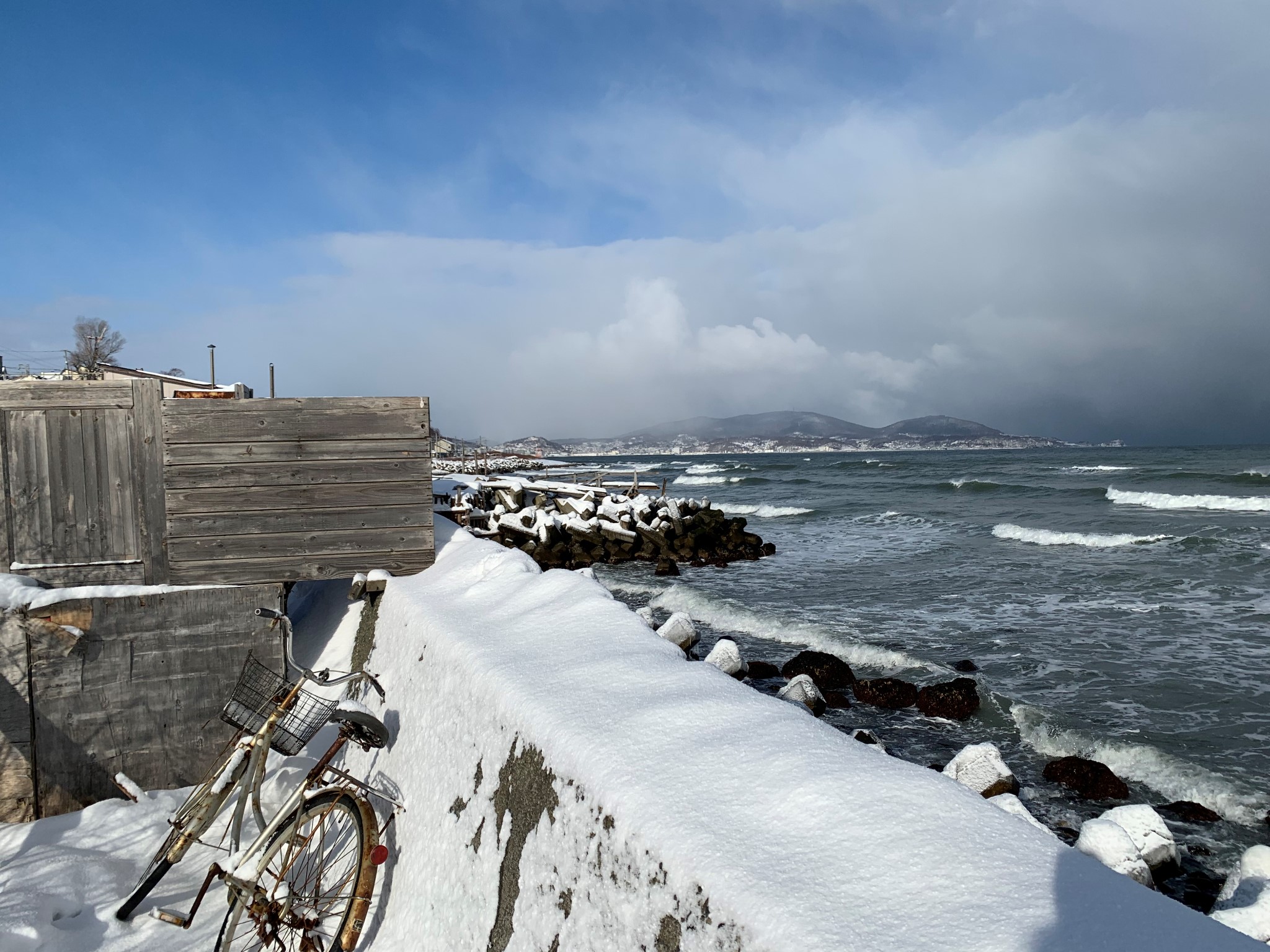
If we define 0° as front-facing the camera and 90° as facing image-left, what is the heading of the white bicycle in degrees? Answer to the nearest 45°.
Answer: approximately 135°

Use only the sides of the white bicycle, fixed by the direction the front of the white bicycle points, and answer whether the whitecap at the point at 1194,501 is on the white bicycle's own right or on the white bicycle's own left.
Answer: on the white bicycle's own right

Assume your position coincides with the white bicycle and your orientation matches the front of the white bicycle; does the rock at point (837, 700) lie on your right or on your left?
on your right

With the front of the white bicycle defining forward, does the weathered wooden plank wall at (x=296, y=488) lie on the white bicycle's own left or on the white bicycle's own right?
on the white bicycle's own right

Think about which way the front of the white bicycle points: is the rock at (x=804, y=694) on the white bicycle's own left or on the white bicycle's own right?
on the white bicycle's own right

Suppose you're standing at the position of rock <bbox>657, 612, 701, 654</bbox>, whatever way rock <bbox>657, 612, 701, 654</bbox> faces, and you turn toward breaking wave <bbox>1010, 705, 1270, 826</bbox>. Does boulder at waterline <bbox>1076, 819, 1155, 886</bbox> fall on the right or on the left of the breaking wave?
right
